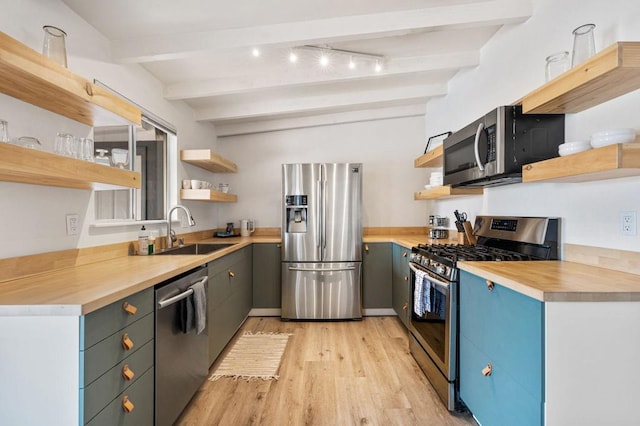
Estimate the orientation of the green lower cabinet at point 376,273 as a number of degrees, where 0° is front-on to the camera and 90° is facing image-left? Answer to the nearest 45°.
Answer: approximately 0°

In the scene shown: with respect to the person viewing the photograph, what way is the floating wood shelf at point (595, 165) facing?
facing the viewer and to the left of the viewer

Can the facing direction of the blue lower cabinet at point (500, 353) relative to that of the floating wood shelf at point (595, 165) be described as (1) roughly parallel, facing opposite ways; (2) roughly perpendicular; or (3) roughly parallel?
roughly parallel

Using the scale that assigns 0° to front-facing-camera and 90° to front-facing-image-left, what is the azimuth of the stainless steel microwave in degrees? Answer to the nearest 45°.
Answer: approximately 45°

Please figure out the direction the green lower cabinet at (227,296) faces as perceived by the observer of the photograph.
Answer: facing to the right of the viewer

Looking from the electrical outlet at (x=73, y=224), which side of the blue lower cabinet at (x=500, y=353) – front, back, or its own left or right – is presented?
front

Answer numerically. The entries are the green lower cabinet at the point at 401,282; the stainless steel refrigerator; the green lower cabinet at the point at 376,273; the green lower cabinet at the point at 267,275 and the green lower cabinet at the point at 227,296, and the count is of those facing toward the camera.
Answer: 3

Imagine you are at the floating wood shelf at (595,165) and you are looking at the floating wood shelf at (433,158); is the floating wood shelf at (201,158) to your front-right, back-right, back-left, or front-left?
front-left

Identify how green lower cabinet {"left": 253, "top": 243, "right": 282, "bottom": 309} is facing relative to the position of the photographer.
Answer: facing the viewer

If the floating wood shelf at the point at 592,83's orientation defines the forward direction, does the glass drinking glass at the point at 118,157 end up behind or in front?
in front

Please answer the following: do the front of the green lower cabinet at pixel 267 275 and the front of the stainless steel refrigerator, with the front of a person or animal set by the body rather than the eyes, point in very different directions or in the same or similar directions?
same or similar directions

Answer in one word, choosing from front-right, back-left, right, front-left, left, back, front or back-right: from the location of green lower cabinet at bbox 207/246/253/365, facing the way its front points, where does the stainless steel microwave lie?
front-right

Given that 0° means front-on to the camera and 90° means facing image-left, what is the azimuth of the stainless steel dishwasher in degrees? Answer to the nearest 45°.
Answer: approximately 315°

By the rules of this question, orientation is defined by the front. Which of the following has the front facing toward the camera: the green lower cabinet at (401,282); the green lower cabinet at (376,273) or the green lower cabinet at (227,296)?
the green lower cabinet at (376,273)

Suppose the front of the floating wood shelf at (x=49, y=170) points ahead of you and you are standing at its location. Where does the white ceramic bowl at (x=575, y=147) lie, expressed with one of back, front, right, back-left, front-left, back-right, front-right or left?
front

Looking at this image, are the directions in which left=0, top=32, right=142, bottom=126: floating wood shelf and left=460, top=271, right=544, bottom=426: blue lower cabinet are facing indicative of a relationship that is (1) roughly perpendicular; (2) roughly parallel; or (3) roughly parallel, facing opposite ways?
roughly parallel, facing opposite ways

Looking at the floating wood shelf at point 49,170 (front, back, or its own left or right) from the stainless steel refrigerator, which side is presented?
left

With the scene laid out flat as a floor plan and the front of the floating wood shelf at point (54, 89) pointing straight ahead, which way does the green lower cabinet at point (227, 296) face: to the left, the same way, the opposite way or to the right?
the same way

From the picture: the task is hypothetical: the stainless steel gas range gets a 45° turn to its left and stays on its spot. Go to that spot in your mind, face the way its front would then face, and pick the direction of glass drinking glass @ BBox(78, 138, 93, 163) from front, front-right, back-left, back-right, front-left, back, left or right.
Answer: front-right

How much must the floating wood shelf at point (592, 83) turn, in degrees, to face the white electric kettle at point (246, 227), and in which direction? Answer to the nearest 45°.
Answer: approximately 45° to its right

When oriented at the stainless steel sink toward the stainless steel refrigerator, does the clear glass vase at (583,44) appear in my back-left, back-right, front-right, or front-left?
front-right
